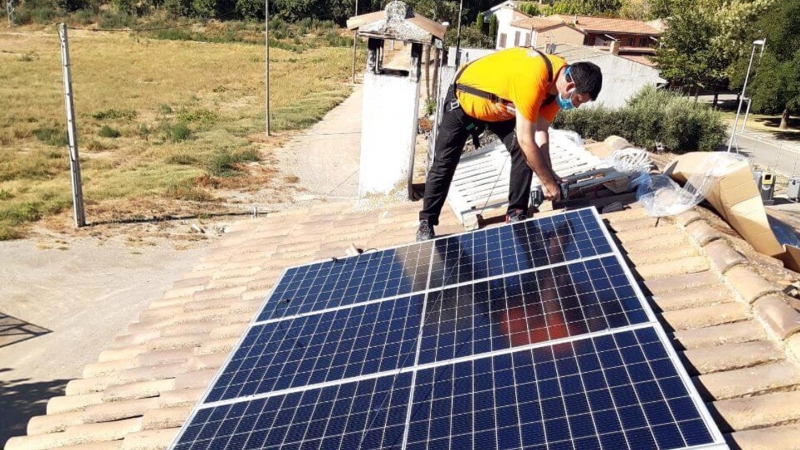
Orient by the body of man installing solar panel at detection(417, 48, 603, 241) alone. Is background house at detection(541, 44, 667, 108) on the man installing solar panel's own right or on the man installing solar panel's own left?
on the man installing solar panel's own left

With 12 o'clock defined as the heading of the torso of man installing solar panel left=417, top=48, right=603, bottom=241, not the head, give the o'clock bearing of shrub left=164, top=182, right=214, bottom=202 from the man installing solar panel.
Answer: The shrub is roughly at 8 o'clock from the man installing solar panel.

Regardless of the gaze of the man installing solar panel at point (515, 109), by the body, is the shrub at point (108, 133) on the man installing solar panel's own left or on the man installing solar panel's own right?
on the man installing solar panel's own left

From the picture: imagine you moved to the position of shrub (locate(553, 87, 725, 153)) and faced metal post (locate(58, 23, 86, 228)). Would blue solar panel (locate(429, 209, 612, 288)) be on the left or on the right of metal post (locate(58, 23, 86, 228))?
left

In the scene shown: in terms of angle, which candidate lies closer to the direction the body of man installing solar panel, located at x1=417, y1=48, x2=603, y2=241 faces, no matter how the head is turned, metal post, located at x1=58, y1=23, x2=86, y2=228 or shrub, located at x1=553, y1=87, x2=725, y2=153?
the shrub

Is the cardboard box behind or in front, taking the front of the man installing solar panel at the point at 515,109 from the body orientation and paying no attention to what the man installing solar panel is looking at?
in front

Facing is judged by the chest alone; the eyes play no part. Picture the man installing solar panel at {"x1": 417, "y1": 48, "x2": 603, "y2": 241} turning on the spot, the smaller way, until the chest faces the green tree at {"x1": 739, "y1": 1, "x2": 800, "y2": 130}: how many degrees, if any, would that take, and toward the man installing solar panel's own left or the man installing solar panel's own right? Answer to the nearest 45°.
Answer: approximately 90° to the man installing solar panel's own left

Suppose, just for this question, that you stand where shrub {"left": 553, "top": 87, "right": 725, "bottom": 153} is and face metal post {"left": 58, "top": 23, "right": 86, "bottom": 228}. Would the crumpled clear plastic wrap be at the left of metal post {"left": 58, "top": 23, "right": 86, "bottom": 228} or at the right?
left

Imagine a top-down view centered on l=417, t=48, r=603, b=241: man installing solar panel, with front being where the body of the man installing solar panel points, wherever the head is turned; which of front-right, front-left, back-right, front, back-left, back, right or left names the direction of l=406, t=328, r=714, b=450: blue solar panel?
right

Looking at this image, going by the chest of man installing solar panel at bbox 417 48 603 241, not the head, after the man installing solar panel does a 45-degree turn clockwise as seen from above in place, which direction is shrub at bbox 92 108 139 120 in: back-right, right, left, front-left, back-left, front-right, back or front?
back

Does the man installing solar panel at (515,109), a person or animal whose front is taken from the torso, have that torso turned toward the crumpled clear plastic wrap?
yes

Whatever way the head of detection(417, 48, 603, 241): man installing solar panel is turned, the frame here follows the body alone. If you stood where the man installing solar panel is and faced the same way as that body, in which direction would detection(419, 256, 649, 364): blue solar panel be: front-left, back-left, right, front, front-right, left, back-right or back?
right

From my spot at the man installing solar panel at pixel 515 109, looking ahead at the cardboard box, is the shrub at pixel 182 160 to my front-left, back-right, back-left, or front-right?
back-left

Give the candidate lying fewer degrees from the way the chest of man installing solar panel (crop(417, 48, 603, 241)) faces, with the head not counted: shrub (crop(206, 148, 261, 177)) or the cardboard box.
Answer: the cardboard box

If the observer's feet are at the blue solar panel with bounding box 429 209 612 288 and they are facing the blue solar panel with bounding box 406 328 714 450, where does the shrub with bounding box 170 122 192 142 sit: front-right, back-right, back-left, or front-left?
back-right

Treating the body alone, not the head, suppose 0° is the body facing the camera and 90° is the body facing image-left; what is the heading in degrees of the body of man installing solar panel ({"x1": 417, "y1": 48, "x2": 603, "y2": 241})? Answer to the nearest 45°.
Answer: approximately 270°

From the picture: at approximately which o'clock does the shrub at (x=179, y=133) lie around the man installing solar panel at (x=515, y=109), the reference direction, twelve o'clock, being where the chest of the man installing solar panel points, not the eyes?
The shrub is roughly at 8 o'clock from the man installing solar panel.

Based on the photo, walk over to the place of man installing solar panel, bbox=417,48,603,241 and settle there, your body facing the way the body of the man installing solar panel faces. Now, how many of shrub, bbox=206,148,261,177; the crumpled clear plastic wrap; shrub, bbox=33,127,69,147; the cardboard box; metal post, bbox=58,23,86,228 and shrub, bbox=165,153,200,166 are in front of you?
2
